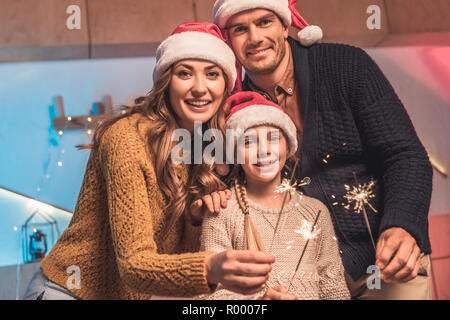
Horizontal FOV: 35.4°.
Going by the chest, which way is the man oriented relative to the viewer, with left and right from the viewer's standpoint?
facing the viewer and to the left of the viewer

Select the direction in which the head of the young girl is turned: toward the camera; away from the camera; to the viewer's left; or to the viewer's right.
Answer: toward the camera

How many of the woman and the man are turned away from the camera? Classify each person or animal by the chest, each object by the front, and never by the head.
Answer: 0

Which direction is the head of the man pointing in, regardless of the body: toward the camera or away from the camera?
toward the camera

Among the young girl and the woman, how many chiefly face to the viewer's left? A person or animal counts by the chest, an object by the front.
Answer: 0

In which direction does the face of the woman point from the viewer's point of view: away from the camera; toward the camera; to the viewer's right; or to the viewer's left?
toward the camera

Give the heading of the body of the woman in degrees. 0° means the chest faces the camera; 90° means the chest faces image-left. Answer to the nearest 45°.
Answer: approximately 315°

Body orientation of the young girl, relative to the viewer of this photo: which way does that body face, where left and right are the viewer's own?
facing the viewer
